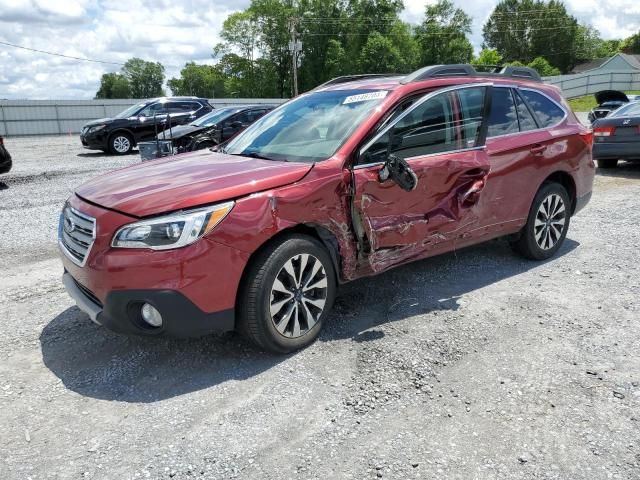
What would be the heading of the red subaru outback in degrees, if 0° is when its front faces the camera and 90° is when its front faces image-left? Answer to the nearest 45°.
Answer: approximately 45°

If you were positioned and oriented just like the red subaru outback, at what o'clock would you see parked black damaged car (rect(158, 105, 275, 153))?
The parked black damaged car is roughly at 4 o'clock from the red subaru outback.

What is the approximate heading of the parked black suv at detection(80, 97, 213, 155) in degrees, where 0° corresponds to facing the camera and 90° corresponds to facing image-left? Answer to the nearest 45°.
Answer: approximately 45°

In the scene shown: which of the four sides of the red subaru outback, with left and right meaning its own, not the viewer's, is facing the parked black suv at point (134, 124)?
right

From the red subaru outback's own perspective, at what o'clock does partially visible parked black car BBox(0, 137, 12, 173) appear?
The partially visible parked black car is roughly at 3 o'clock from the red subaru outback.

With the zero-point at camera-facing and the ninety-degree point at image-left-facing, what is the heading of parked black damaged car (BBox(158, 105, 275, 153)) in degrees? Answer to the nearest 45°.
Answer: approximately 45°
